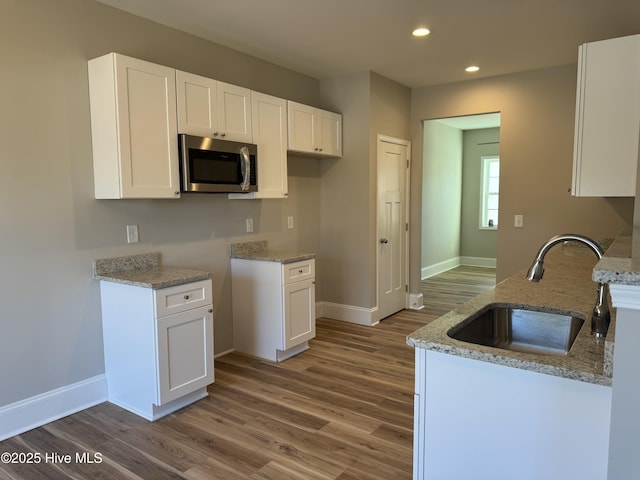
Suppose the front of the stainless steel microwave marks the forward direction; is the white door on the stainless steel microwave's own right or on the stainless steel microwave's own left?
on the stainless steel microwave's own left

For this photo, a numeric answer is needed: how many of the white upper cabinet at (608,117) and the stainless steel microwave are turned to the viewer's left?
1

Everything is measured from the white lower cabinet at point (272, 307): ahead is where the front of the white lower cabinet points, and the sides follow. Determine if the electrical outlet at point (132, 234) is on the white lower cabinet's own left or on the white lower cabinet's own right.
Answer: on the white lower cabinet's own right

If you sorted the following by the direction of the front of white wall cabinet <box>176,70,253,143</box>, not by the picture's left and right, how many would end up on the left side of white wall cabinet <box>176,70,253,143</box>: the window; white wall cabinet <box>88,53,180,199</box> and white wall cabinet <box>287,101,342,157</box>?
2

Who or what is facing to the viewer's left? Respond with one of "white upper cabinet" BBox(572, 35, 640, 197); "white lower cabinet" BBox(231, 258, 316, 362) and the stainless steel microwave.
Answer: the white upper cabinet

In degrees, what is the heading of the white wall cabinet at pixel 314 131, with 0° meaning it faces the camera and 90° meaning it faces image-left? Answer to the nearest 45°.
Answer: approximately 315°

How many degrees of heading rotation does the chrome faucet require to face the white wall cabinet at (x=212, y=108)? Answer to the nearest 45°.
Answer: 0° — it already faces it

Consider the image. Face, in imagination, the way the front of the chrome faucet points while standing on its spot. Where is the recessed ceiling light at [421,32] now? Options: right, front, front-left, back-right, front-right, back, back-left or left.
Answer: front-right
